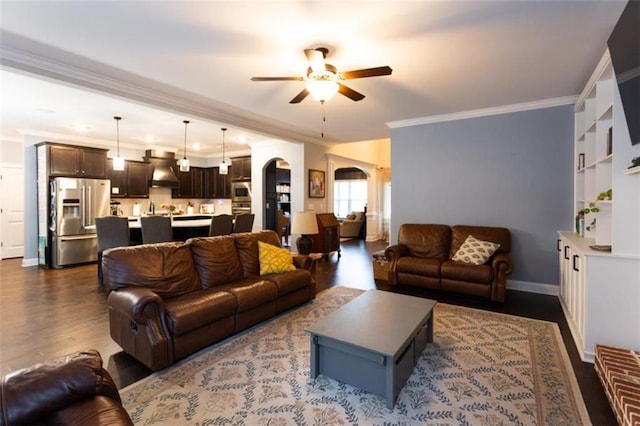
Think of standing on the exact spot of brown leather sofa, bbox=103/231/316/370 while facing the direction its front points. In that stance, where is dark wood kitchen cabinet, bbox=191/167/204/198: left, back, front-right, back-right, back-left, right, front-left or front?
back-left

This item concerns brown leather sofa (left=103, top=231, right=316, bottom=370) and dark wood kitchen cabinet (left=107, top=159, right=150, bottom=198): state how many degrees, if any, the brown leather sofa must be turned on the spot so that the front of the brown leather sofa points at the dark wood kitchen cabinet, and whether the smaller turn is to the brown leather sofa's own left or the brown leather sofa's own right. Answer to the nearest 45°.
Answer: approximately 135° to the brown leather sofa's own left

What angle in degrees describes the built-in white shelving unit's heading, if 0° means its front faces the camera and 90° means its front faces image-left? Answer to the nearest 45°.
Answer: approximately 90°

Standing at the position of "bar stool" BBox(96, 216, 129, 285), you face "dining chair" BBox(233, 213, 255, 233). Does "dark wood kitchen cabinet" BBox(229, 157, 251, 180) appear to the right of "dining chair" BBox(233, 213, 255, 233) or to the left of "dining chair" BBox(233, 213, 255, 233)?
left

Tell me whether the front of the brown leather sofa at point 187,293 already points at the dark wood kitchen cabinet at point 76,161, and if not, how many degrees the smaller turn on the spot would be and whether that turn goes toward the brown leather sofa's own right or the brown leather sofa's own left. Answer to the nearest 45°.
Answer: approximately 180°

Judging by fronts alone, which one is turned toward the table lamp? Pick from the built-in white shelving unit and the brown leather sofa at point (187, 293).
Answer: the built-in white shelving unit

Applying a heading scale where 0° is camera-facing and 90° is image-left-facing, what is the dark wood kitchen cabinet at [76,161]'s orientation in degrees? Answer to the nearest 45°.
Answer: approximately 315°

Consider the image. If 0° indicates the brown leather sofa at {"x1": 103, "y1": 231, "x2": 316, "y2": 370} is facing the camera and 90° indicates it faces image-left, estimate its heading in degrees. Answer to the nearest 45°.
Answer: approximately 315°

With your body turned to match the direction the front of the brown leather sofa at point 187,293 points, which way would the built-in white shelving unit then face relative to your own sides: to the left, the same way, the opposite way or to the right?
the opposite way

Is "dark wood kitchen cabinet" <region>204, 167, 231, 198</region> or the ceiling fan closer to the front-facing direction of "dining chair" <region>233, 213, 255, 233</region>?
the dark wood kitchen cabinet
